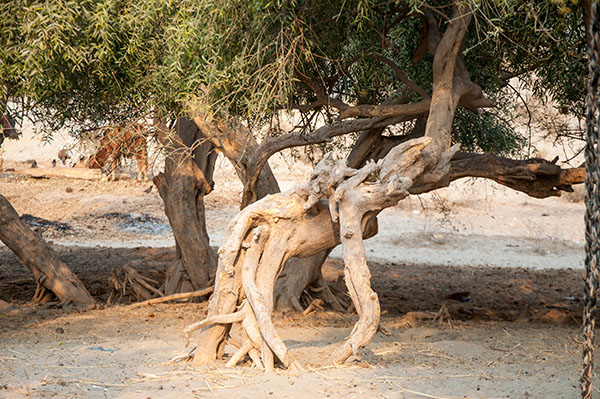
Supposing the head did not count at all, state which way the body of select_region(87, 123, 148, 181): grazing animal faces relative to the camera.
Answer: to the viewer's left

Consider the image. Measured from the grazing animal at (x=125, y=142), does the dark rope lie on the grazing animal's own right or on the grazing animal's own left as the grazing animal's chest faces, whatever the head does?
on the grazing animal's own left

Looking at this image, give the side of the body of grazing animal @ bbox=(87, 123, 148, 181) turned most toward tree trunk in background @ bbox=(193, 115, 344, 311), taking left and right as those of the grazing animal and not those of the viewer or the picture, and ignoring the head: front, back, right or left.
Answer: left

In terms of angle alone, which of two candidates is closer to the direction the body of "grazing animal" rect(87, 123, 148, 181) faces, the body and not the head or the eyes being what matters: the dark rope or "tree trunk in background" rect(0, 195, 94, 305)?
the tree trunk in background

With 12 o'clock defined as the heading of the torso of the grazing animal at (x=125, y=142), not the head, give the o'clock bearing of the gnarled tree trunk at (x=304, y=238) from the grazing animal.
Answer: The gnarled tree trunk is roughly at 8 o'clock from the grazing animal.
